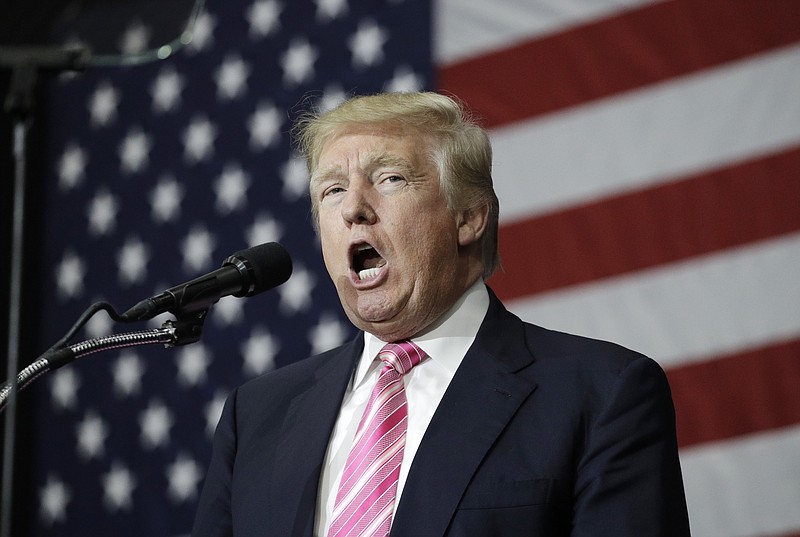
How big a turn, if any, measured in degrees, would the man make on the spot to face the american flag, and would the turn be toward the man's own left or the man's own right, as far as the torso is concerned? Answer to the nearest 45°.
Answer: approximately 135° to the man's own right

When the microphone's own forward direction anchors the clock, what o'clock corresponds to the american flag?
The american flag is roughly at 10 o'clock from the microphone.

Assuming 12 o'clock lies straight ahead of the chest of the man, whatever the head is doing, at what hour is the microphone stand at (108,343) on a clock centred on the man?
The microphone stand is roughly at 12 o'clock from the man.

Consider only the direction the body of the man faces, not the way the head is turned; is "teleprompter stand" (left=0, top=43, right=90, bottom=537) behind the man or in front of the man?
in front

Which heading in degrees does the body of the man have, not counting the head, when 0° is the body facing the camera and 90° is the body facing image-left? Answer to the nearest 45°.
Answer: approximately 45°

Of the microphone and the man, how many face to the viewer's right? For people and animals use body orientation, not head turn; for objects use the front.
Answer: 1

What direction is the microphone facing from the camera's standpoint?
to the viewer's right
